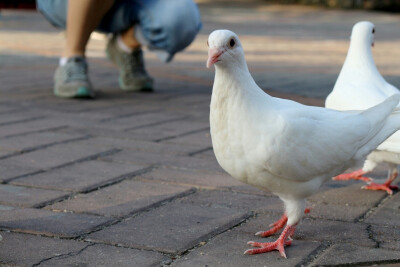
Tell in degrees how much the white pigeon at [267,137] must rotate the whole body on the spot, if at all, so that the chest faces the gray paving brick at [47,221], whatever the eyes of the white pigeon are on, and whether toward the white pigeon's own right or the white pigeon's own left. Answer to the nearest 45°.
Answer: approximately 45° to the white pigeon's own right

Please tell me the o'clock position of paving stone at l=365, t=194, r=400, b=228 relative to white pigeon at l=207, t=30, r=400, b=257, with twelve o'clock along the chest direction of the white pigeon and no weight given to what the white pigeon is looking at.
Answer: The paving stone is roughly at 6 o'clock from the white pigeon.

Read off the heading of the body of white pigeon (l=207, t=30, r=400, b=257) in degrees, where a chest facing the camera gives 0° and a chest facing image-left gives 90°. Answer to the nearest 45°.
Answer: approximately 45°

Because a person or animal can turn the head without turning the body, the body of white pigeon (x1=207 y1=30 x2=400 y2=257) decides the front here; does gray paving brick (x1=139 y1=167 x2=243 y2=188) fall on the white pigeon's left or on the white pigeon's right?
on the white pigeon's right

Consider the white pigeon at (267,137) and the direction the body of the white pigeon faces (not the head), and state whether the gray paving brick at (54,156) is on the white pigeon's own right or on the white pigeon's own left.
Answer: on the white pigeon's own right

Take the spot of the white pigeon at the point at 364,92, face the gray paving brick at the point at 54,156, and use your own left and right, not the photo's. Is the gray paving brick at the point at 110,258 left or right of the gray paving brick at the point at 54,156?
left

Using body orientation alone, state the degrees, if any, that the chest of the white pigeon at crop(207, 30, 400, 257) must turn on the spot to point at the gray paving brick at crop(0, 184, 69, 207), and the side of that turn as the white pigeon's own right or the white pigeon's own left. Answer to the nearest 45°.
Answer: approximately 45° to the white pigeon's own right
